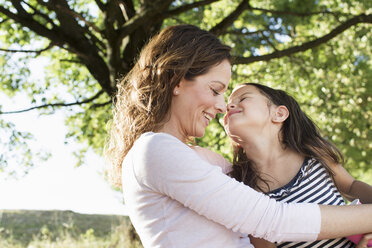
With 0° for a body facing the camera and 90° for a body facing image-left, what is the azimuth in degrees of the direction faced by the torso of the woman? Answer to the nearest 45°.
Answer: approximately 270°

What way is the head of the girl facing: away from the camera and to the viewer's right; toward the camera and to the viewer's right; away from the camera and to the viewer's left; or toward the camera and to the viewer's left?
toward the camera and to the viewer's left

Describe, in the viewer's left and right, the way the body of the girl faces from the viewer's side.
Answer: facing the viewer and to the left of the viewer
